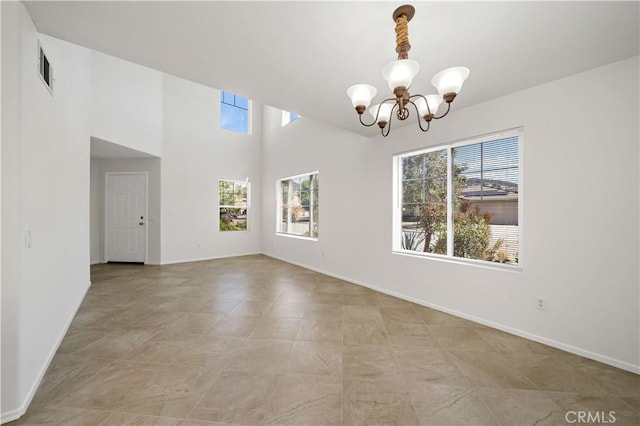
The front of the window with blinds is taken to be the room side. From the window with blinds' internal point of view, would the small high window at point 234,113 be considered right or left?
on its right

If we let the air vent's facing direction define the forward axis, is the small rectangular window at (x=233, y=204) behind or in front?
in front

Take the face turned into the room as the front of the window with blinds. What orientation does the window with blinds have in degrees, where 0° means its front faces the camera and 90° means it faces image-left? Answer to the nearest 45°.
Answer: approximately 45°

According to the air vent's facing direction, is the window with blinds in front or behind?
in front

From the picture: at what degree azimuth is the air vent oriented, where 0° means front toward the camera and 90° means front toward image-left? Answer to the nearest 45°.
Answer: approximately 270°

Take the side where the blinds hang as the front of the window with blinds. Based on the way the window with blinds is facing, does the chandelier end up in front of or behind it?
in front

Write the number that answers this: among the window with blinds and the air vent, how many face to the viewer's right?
1

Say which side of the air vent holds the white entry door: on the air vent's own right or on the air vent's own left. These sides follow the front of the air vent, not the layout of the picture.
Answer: on the air vent's own left

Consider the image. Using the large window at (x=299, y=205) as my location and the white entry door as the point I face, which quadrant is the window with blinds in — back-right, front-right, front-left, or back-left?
back-left
